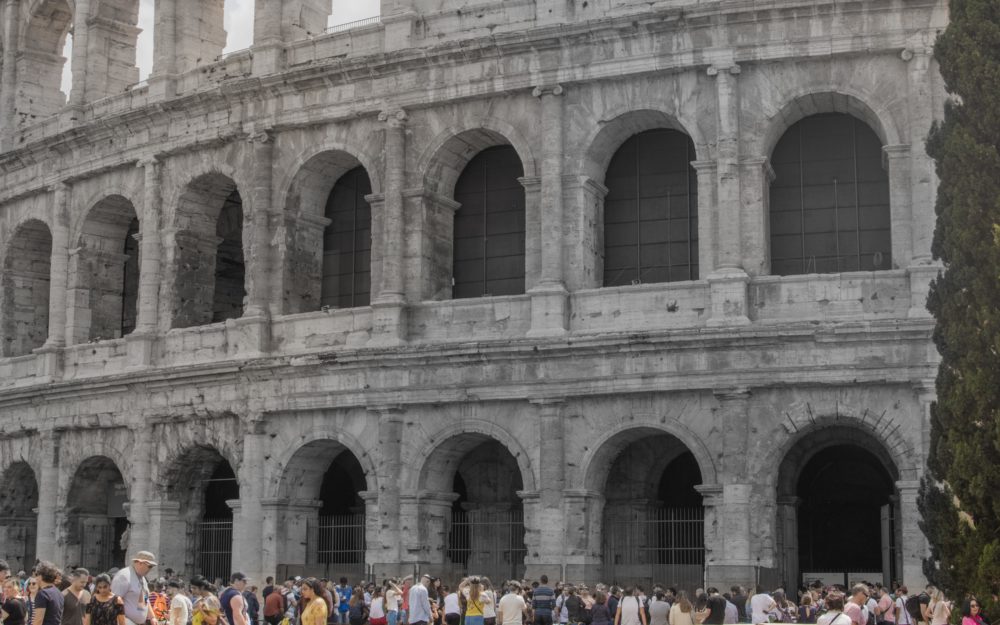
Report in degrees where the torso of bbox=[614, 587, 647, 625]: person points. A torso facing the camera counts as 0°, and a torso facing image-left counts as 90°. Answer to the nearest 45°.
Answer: approximately 180°

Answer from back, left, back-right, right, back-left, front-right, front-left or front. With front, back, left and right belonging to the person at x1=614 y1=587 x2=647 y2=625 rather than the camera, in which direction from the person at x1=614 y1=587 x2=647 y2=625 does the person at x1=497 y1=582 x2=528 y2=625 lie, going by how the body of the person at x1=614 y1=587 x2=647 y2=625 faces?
left

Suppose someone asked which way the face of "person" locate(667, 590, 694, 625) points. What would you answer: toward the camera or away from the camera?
away from the camera
